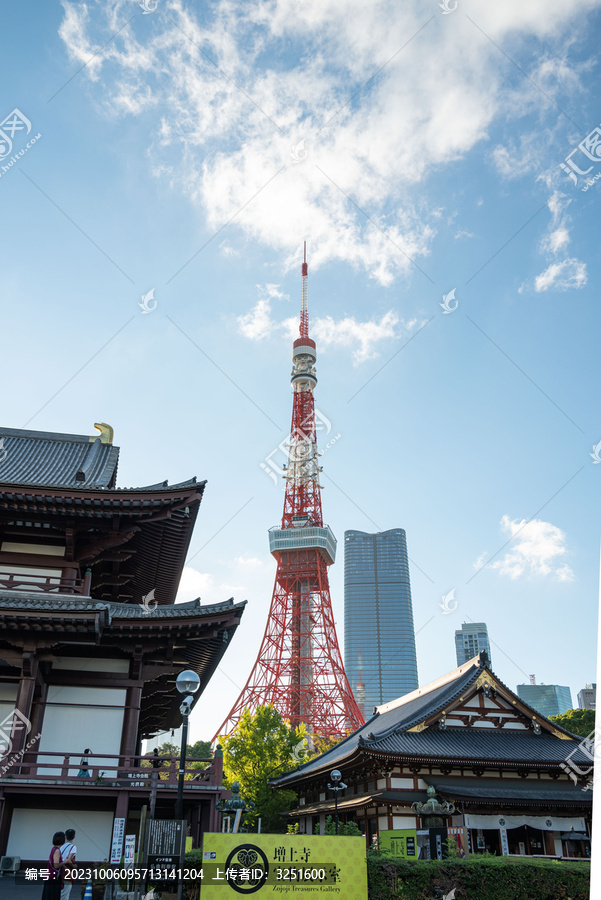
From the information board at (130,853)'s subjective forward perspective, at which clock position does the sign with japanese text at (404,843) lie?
The sign with japanese text is roughly at 8 o'clock from the information board.

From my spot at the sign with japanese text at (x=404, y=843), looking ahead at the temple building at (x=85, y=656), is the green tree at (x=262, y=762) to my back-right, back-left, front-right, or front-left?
back-right

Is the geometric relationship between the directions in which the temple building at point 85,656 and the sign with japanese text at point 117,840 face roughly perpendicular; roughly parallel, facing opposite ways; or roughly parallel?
roughly parallel

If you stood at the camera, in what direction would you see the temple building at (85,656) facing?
facing the viewer

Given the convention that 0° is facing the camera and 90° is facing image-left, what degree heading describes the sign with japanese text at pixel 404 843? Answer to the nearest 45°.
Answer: approximately 0°

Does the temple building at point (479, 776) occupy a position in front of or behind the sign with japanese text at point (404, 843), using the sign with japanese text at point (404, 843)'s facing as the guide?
behind

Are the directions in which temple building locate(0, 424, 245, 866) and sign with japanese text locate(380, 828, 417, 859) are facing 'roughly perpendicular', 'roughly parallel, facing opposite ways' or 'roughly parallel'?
roughly parallel

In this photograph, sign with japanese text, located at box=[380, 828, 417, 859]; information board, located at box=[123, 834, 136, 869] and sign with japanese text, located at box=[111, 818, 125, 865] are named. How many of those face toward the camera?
3

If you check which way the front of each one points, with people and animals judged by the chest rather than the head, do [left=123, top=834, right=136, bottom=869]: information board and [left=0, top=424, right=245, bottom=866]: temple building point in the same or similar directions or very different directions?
same or similar directions

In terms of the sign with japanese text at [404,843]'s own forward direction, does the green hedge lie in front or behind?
in front

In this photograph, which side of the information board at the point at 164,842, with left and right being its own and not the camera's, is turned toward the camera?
front

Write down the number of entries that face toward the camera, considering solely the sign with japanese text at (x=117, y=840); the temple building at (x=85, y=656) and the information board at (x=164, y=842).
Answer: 3
